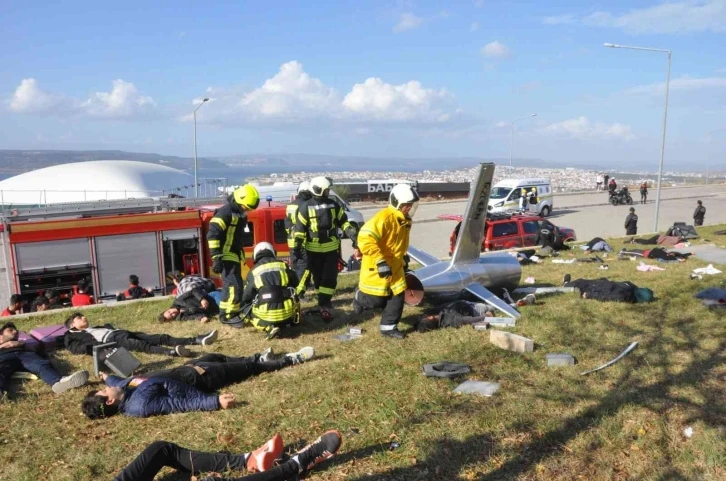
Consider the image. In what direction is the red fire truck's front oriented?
to the viewer's right

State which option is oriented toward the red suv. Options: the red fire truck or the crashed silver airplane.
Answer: the red fire truck

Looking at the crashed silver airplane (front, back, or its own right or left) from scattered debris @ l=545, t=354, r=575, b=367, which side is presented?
left

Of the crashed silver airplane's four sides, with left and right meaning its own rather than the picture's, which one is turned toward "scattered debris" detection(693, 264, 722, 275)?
back

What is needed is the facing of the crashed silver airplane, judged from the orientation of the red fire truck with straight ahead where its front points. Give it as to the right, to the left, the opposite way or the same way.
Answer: the opposite way

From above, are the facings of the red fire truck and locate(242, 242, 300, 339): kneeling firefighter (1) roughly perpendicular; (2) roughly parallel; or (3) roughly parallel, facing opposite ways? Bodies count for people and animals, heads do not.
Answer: roughly perpendicular

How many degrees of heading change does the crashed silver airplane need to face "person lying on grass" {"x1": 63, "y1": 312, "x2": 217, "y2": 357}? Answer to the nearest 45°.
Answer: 0° — it already faces them

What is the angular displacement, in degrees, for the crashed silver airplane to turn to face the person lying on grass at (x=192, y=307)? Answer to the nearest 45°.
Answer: approximately 45° to its right
